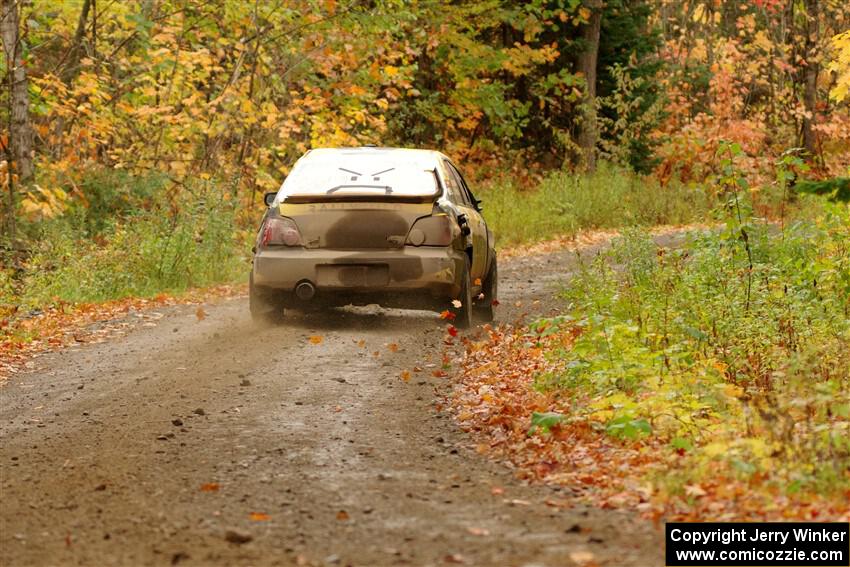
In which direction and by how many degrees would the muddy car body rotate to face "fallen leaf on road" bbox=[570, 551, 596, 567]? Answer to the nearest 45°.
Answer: approximately 180°

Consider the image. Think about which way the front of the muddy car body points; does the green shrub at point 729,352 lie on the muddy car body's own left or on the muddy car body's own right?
on the muddy car body's own right

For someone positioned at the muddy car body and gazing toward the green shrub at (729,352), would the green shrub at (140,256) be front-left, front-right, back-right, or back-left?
back-right

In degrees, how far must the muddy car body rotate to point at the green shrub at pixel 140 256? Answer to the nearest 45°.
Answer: approximately 45° to its left

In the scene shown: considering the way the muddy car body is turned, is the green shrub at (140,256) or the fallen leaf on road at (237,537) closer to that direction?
the green shrub

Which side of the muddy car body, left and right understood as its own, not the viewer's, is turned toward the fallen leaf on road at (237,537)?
back

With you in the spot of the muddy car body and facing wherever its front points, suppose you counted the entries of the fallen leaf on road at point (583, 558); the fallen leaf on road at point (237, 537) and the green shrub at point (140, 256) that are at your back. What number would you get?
2

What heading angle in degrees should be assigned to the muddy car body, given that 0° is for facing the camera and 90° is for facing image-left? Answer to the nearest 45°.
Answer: approximately 180°
